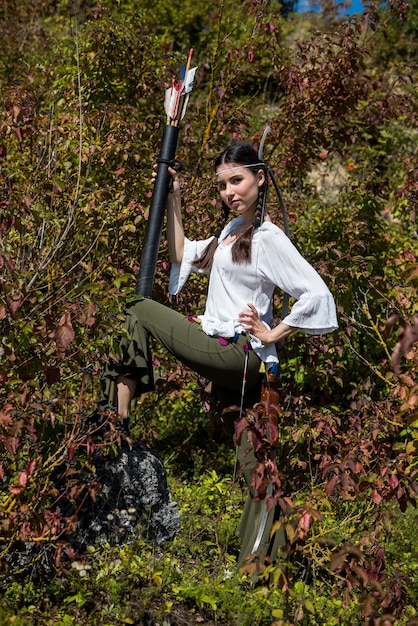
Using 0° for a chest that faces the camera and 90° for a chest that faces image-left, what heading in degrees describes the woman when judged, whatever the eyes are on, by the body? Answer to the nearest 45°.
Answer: approximately 45°
